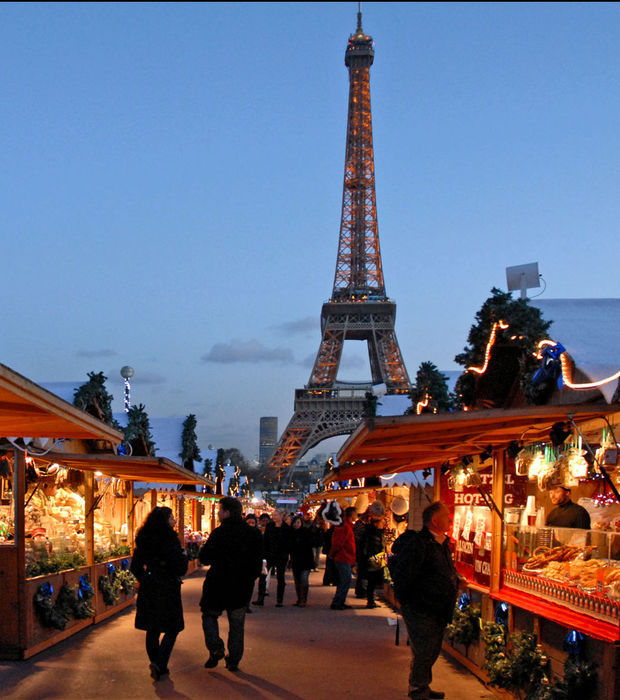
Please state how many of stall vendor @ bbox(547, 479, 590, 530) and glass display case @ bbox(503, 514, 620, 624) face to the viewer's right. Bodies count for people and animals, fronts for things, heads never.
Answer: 0

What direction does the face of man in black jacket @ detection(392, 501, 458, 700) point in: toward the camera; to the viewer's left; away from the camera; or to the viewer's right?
to the viewer's right

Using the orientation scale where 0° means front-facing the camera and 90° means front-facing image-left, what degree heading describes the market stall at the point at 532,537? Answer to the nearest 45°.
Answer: approximately 45°

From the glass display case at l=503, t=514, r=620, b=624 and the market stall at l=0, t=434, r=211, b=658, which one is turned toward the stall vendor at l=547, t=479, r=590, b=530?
the market stall

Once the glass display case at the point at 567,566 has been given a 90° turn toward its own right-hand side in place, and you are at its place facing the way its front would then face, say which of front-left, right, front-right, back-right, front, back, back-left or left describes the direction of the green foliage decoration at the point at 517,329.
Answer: front-right

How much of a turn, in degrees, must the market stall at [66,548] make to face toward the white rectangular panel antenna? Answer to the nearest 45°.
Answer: approximately 45° to its left

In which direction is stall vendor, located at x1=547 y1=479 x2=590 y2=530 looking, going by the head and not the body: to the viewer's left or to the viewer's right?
to the viewer's left

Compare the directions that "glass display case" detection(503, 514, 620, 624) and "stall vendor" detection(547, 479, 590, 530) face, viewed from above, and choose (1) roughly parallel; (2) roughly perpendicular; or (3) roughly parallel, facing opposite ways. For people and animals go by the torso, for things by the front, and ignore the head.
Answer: roughly parallel

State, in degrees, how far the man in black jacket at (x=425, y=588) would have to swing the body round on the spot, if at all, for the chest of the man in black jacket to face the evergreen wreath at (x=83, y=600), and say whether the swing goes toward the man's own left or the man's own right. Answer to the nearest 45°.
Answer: approximately 135° to the man's own left

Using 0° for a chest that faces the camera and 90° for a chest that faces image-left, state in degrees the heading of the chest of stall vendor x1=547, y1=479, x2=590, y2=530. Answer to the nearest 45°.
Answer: approximately 45°

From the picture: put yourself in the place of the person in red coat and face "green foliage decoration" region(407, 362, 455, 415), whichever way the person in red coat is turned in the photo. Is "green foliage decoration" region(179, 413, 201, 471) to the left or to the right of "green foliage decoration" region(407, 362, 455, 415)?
left

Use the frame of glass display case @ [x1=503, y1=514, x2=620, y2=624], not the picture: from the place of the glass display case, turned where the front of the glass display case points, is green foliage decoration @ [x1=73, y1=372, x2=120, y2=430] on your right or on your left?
on your right
